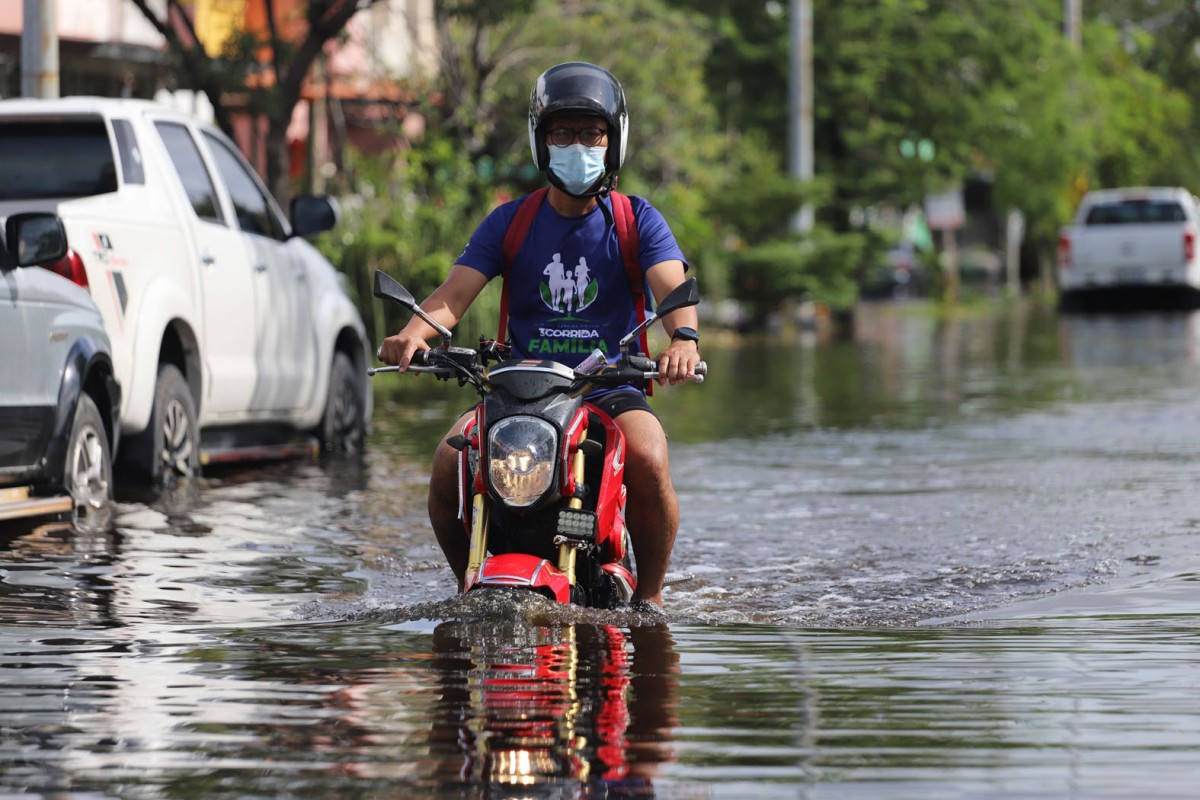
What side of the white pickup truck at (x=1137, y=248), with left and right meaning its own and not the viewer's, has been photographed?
back

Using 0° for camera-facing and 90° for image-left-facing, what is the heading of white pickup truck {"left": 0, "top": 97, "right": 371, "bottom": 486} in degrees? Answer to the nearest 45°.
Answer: approximately 225°

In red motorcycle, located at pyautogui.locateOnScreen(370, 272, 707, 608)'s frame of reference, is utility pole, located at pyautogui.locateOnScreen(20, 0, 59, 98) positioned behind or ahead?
behind

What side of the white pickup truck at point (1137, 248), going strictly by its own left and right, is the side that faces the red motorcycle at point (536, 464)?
back

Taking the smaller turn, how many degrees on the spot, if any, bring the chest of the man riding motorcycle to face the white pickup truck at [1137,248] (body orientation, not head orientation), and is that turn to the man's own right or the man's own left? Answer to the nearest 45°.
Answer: approximately 180°

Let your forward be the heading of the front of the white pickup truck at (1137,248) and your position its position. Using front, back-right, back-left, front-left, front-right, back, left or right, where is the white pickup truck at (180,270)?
back

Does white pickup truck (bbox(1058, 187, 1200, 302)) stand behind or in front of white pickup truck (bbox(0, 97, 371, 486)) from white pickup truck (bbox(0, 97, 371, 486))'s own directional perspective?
in front

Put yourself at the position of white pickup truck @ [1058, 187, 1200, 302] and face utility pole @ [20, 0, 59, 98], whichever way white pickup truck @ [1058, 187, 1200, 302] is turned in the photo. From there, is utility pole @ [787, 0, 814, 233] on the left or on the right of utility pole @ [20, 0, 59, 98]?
right

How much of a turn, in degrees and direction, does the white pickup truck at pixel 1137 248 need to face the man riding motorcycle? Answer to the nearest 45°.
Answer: approximately 180°

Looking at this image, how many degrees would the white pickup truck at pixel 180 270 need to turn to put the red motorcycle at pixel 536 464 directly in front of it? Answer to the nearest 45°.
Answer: approximately 135° to its right

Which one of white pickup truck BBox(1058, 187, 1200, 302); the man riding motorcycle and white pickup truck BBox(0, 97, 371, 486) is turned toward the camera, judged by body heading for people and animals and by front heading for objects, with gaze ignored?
the man riding motorcycle

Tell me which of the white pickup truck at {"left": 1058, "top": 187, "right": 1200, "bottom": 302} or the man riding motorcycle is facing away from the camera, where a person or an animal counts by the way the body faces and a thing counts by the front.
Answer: the white pickup truck
